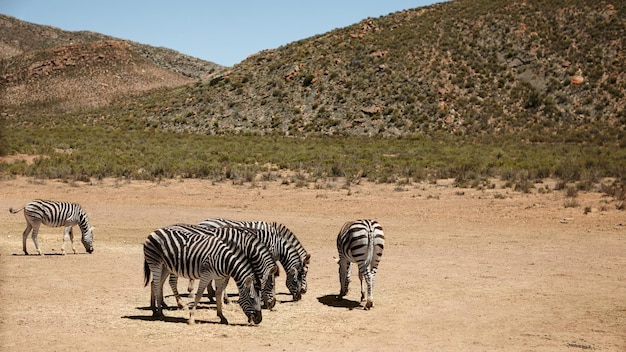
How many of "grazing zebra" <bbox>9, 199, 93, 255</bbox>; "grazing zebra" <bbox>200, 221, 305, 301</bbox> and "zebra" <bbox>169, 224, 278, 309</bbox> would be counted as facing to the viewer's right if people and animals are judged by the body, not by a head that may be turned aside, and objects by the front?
3

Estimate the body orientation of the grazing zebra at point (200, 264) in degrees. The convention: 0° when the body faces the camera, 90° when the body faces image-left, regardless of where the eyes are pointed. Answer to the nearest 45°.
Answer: approximately 270°

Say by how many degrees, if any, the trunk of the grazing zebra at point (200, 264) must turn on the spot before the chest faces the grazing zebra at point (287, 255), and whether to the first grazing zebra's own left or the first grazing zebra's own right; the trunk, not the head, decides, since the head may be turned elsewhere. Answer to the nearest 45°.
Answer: approximately 45° to the first grazing zebra's own left

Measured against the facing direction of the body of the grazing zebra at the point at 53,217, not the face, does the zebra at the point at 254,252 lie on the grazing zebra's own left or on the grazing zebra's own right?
on the grazing zebra's own right

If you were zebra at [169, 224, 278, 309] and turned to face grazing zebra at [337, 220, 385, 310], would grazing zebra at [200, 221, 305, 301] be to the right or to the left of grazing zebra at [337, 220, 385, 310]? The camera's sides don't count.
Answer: left

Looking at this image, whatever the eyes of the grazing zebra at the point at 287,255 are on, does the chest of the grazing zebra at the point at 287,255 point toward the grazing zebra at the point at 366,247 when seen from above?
yes

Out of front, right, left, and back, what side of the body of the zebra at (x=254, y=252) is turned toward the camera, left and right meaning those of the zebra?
right

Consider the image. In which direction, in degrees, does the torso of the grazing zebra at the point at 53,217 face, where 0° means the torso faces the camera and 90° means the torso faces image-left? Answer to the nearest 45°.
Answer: approximately 270°

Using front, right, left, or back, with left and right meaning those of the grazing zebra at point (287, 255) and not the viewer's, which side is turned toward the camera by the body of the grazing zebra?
right

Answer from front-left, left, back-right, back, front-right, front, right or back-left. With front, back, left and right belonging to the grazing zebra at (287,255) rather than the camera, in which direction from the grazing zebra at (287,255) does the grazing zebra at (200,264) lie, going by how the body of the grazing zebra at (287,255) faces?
back-right

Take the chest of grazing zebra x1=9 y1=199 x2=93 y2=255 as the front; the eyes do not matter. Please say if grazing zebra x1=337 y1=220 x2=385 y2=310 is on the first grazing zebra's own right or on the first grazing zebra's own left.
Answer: on the first grazing zebra's own right
